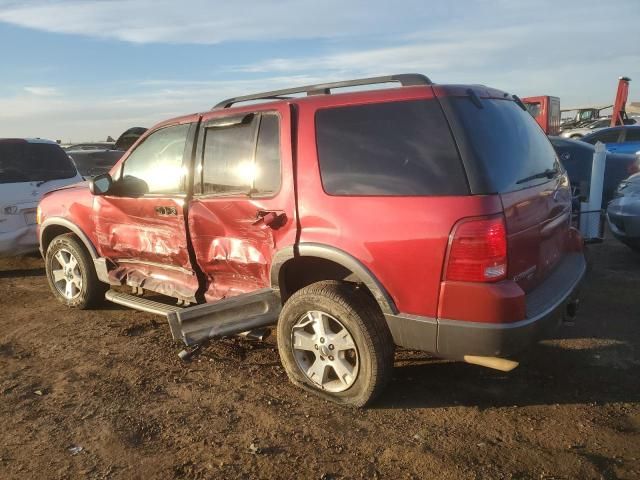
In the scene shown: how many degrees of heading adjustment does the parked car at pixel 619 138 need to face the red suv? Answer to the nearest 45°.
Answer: approximately 90° to its left

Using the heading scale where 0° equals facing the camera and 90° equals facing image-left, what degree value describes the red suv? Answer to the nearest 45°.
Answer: approximately 135°

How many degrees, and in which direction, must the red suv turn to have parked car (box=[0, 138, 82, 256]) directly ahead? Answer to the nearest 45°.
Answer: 0° — it already faces it

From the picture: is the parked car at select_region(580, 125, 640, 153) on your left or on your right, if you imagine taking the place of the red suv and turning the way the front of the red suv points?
on your right

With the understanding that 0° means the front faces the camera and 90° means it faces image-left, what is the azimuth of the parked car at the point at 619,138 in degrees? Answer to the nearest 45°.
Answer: approximately 90°
